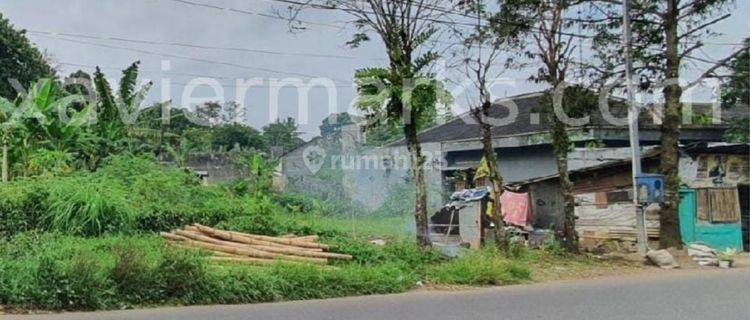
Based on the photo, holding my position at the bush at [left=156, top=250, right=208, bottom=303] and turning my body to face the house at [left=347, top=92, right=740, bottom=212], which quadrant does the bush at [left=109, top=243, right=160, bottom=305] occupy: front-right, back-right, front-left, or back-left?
back-left

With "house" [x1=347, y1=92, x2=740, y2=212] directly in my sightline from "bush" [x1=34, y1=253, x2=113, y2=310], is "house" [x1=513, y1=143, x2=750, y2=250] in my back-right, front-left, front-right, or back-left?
front-right

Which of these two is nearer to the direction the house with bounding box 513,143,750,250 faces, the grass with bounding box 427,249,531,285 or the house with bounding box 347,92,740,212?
the grass

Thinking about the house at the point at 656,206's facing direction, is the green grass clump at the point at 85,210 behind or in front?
in front

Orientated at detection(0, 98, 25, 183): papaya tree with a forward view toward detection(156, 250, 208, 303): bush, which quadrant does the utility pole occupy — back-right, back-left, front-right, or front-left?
front-left

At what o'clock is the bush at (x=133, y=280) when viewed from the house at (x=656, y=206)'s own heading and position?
The bush is roughly at 1 o'clock from the house.

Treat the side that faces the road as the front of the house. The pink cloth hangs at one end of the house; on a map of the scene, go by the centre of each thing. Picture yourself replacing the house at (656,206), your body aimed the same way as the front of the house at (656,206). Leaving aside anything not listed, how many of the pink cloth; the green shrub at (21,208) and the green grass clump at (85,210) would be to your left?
0

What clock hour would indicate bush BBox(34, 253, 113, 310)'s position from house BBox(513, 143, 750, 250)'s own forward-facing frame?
The bush is roughly at 1 o'clock from the house.

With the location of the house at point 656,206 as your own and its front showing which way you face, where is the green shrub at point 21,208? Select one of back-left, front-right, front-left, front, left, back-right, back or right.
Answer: front-right

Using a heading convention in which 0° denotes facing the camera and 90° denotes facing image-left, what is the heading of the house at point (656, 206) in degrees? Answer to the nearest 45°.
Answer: approximately 0°

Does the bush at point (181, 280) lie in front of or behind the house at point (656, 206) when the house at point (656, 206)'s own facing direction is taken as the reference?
in front

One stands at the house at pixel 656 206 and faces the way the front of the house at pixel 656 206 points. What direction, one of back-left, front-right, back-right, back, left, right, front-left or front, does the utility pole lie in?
front

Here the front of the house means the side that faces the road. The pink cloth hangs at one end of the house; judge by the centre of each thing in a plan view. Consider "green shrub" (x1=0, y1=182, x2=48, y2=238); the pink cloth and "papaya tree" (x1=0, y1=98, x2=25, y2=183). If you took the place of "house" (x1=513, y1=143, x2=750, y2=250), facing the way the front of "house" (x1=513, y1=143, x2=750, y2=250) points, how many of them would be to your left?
0

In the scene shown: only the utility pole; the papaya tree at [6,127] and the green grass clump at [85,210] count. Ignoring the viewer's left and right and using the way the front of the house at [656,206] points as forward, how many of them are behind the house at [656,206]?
0

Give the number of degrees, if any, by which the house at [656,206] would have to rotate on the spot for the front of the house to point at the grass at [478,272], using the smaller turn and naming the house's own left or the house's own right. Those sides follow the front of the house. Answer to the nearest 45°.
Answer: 0° — it already faces it
